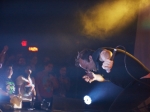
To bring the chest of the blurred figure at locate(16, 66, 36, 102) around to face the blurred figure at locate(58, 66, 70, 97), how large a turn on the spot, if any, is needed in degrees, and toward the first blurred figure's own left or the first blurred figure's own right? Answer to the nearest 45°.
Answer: approximately 45° to the first blurred figure's own left

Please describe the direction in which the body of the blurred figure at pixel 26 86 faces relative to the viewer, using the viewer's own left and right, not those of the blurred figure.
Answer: facing the viewer and to the right of the viewer

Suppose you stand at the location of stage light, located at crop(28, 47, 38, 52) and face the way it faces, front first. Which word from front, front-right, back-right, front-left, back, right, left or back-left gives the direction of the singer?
front-left

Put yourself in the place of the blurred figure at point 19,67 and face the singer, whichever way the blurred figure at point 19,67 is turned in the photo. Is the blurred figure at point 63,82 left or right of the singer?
left

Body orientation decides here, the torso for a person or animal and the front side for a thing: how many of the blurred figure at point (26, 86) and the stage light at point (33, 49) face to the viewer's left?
0

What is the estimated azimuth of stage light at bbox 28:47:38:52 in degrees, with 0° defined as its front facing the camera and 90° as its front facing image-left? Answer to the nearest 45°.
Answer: approximately 0°

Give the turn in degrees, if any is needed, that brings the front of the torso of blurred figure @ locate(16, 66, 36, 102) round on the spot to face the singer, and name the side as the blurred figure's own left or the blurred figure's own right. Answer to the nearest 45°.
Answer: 0° — they already face them
